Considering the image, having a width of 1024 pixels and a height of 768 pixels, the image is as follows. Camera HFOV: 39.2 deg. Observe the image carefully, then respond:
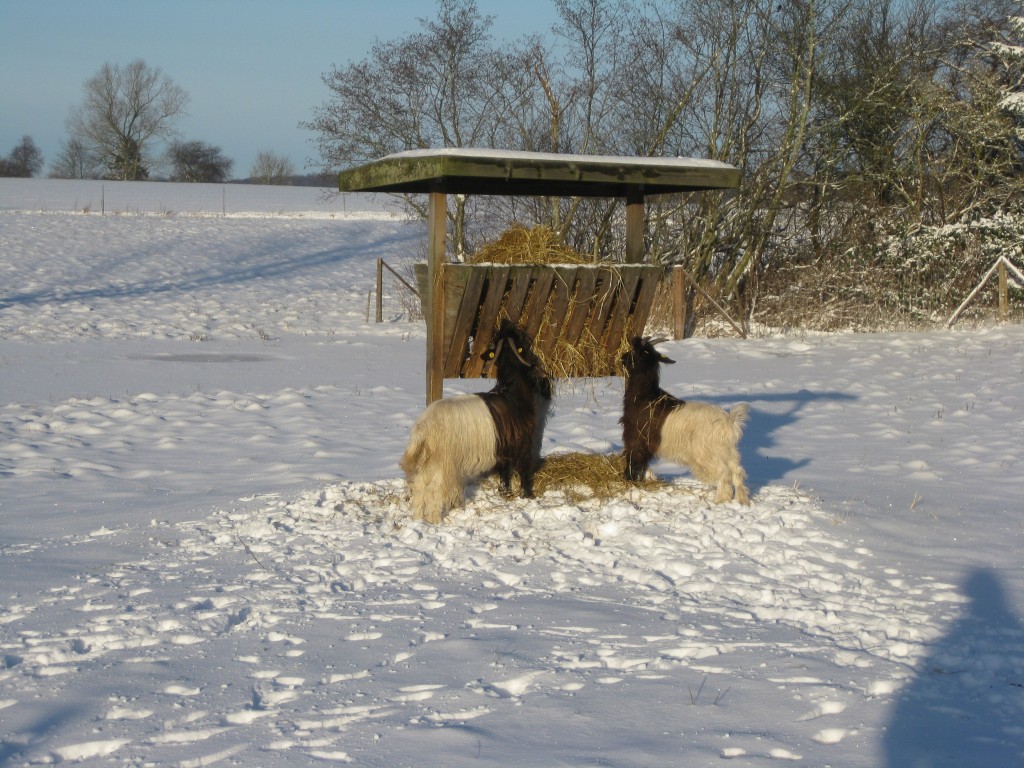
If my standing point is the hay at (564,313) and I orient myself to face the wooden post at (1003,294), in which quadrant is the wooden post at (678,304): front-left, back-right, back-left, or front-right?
front-left

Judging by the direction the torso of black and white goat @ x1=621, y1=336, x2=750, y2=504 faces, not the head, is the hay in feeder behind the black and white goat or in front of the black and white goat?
in front

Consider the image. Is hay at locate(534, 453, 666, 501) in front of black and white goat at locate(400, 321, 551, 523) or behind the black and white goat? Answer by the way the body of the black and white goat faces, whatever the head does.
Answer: in front

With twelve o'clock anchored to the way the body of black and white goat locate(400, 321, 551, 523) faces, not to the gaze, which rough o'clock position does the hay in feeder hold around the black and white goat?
The hay in feeder is roughly at 11 o'clock from the black and white goat.

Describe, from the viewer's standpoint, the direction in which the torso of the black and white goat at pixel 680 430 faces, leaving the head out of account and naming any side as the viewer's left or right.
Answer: facing to the left of the viewer

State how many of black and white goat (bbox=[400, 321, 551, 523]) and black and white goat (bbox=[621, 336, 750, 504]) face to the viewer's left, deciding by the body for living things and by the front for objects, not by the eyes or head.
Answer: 1

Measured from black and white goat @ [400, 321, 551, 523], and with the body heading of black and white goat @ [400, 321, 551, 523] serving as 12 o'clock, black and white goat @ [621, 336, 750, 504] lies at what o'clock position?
black and white goat @ [621, 336, 750, 504] is roughly at 1 o'clock from black and white goat @ [400, 321, 551, 523].

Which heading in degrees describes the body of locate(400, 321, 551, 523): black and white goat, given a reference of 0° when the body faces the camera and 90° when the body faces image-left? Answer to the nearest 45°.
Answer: approximately 225°

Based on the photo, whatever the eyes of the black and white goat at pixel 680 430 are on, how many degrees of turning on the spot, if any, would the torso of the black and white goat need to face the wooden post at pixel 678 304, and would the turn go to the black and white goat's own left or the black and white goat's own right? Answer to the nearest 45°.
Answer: approximately 90° to the black and white goat's own right

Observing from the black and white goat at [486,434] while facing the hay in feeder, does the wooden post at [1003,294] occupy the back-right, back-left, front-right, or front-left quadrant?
front-right

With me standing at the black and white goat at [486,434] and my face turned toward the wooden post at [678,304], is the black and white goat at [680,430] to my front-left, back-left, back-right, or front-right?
front-right
